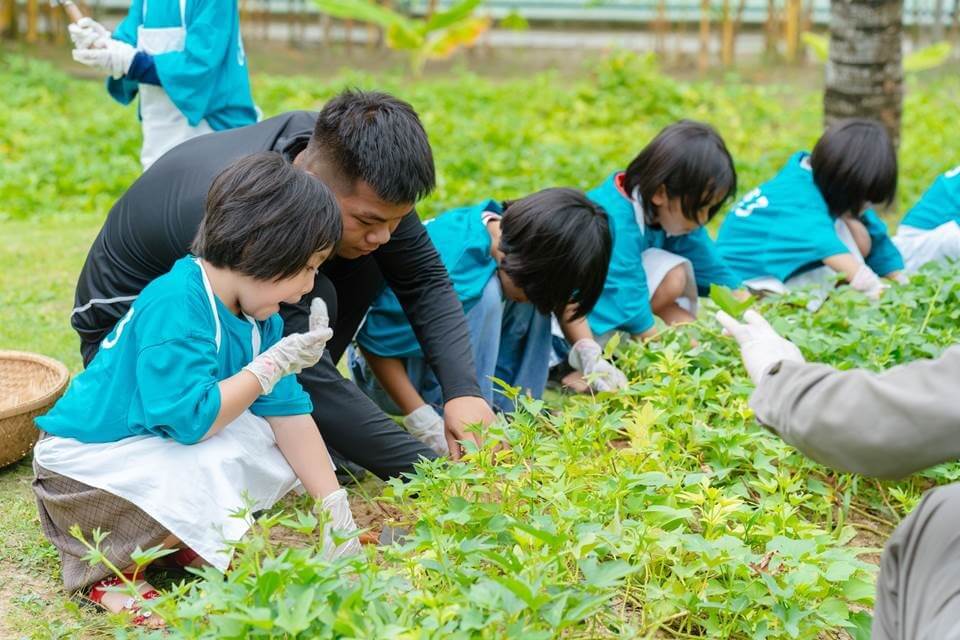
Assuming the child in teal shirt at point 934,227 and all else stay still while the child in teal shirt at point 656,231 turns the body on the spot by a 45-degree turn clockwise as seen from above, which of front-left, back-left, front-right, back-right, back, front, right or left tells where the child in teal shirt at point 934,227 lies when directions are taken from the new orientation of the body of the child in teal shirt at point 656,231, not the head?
back-left

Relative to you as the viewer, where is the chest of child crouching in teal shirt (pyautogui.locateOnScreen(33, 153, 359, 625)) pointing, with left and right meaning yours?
facing to the right of the viewer

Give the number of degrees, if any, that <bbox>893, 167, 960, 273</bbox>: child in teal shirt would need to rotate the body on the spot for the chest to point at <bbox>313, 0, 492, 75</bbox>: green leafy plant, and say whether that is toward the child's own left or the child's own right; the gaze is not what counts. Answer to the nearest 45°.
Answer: approximately 135° to the child's own left

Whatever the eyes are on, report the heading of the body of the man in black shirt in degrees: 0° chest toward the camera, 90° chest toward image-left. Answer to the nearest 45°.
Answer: approximately 315°

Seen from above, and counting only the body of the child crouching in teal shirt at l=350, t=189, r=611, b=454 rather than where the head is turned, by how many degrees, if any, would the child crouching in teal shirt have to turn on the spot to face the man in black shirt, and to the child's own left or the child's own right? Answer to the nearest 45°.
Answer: approximately 90° to the child's own right

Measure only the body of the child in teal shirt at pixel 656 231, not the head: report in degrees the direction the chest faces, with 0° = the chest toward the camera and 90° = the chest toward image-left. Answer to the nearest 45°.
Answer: approximately 315°

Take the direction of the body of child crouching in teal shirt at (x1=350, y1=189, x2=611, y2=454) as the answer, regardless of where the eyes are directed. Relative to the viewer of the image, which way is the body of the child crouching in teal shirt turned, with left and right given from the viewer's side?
facing the viewer and to the right of the viewer

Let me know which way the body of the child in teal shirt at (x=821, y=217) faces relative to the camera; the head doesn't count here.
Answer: to the viewer's right

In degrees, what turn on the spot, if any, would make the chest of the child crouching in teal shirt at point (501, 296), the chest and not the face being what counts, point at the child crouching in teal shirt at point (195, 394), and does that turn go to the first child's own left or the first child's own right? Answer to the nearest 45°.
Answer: approximately 90° to the first child's own right

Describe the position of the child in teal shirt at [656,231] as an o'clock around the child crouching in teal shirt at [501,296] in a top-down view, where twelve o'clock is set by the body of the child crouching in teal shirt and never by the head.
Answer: The child in teal shirt is roughly at 9 o'clock from the child crouching in teal shirt.

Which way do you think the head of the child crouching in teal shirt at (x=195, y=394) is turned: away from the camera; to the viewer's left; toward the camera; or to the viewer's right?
to the viewer's right

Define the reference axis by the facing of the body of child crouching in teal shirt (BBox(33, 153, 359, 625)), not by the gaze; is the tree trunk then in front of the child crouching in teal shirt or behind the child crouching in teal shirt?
in front
